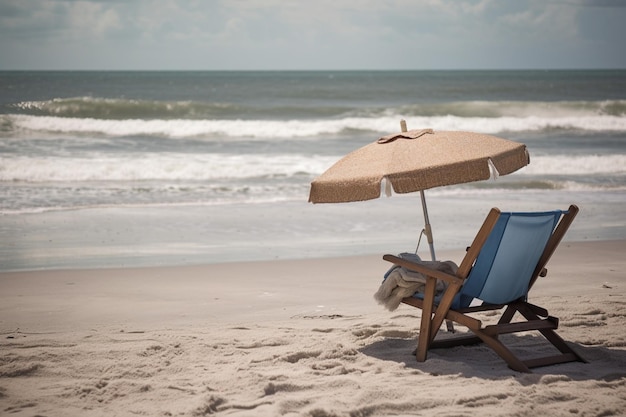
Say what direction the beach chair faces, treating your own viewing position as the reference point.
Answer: facing away from the viewer and to the left of the viewer
